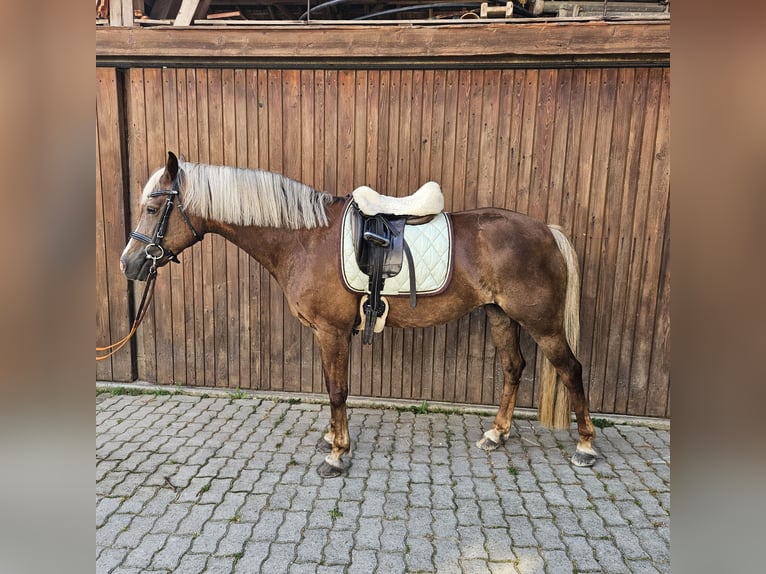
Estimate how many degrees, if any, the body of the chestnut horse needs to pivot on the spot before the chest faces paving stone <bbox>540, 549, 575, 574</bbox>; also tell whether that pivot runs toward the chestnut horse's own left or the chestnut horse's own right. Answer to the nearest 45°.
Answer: approximately 135° to the chestnut horse's own left

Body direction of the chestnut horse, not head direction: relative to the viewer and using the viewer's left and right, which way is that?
facing to the left of the viewer
